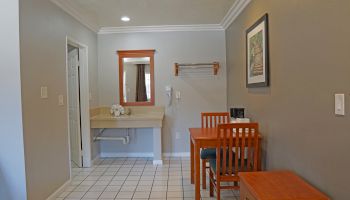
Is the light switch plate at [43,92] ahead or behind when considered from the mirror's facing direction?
ahead

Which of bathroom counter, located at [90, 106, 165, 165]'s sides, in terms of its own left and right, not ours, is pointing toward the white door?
right

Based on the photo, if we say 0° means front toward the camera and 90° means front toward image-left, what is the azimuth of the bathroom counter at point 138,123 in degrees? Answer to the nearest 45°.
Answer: approximately 0°

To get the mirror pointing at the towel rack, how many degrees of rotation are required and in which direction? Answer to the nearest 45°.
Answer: approximately 90° to its left

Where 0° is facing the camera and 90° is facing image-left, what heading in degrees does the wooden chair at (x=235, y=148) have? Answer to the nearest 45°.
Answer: approximately 135°

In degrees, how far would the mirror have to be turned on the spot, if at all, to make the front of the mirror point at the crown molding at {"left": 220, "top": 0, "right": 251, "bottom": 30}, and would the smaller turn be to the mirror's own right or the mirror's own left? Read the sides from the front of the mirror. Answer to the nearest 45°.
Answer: approximately 45° to the mirror's own left

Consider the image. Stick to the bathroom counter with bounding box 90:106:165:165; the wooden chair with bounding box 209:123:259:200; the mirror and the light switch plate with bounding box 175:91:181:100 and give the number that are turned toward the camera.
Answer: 3

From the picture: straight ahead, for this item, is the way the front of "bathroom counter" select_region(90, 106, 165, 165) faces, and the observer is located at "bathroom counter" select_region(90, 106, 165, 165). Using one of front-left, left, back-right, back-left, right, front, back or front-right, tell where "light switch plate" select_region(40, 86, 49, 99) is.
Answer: front-right

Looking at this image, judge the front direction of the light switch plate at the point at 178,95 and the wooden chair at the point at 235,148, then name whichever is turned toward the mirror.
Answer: the wooden chair

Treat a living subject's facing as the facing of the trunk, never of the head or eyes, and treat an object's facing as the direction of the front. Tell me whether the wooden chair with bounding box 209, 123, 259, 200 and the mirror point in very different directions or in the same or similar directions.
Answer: very different directions
